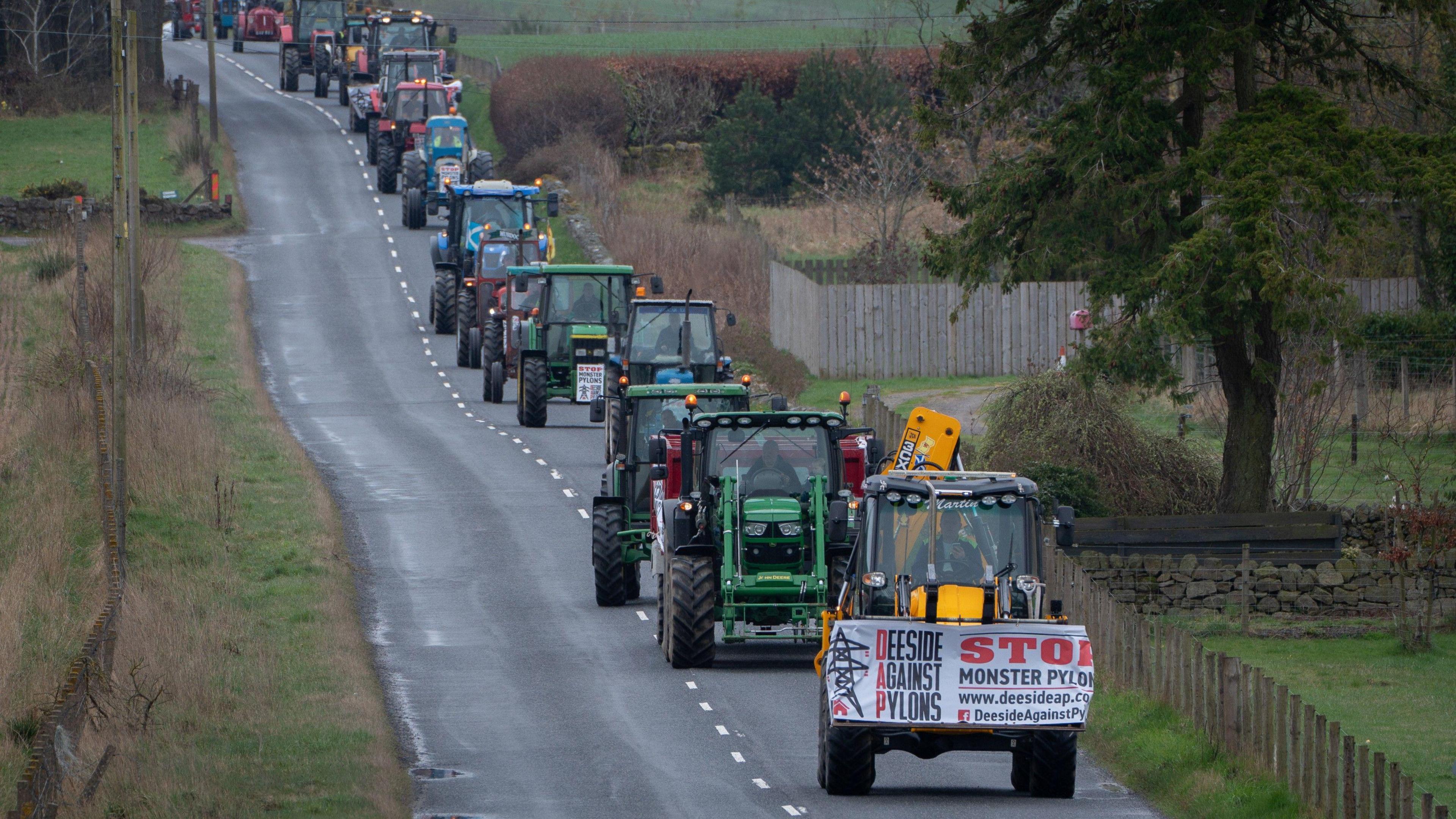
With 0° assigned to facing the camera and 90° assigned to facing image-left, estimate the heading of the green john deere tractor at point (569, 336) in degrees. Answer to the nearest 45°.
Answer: approximately 0°

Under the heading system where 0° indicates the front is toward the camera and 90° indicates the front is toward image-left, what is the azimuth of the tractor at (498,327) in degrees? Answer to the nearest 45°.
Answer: approximately 0°

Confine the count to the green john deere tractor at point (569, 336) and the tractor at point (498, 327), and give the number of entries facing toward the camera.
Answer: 2

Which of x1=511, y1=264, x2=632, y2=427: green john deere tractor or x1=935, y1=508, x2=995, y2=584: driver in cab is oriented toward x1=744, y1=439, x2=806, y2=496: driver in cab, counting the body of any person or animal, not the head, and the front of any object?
the green john deere tractor

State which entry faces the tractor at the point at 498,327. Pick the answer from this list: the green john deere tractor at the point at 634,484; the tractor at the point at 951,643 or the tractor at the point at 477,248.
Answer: the tractor at the point at 477,248
